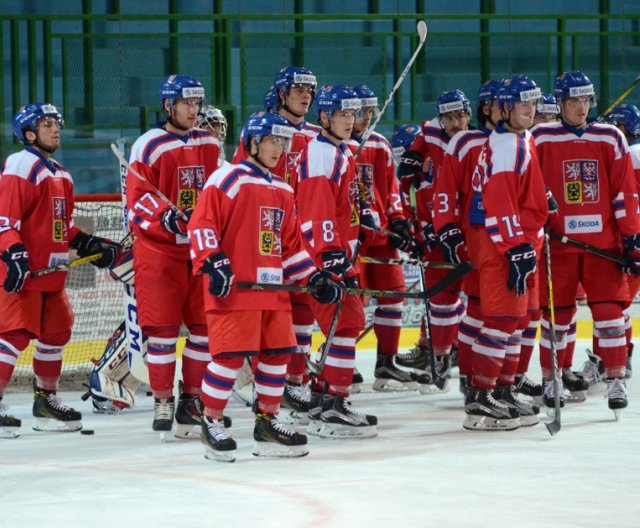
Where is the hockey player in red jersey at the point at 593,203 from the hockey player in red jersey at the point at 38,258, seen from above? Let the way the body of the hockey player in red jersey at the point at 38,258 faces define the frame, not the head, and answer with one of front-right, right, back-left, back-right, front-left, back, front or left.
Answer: front-left

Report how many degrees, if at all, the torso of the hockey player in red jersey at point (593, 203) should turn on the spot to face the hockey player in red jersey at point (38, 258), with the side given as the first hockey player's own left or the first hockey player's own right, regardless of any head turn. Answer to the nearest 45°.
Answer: approximately 90° to the first hockey player's own right

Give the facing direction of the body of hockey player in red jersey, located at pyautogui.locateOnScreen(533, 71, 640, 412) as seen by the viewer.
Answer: toward the camera

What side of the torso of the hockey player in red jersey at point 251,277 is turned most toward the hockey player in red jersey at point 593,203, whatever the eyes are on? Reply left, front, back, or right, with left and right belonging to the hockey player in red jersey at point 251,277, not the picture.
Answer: left

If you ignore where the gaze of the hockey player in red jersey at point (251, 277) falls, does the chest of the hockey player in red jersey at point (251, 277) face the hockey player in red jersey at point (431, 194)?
no

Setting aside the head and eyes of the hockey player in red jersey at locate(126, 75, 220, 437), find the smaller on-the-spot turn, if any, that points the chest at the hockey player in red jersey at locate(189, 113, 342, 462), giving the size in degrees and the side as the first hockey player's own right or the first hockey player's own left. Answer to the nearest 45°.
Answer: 0° — they already face them

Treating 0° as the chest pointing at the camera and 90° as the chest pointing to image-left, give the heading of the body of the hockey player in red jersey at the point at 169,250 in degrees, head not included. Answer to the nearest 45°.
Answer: approximately 315°

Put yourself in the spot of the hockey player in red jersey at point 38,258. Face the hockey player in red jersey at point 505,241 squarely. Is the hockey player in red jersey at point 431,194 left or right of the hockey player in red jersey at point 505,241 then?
left

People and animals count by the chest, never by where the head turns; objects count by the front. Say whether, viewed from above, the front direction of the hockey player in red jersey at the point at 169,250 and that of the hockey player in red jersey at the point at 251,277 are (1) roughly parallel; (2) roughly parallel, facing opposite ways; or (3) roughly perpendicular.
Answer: roughly parallel

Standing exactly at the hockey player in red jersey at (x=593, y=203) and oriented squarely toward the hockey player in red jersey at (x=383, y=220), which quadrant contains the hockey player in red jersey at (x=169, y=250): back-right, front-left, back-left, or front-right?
front-left

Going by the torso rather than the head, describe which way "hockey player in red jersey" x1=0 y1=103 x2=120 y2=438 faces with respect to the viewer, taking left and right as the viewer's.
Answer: facing the viewer and to the right of the viewer

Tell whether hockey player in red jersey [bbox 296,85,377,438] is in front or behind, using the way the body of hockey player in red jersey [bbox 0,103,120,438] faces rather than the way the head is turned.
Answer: in front

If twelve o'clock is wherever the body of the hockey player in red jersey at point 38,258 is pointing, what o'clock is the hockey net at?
The hockey net is roughly at 8 o'clock from the hockey player in red jersey.
